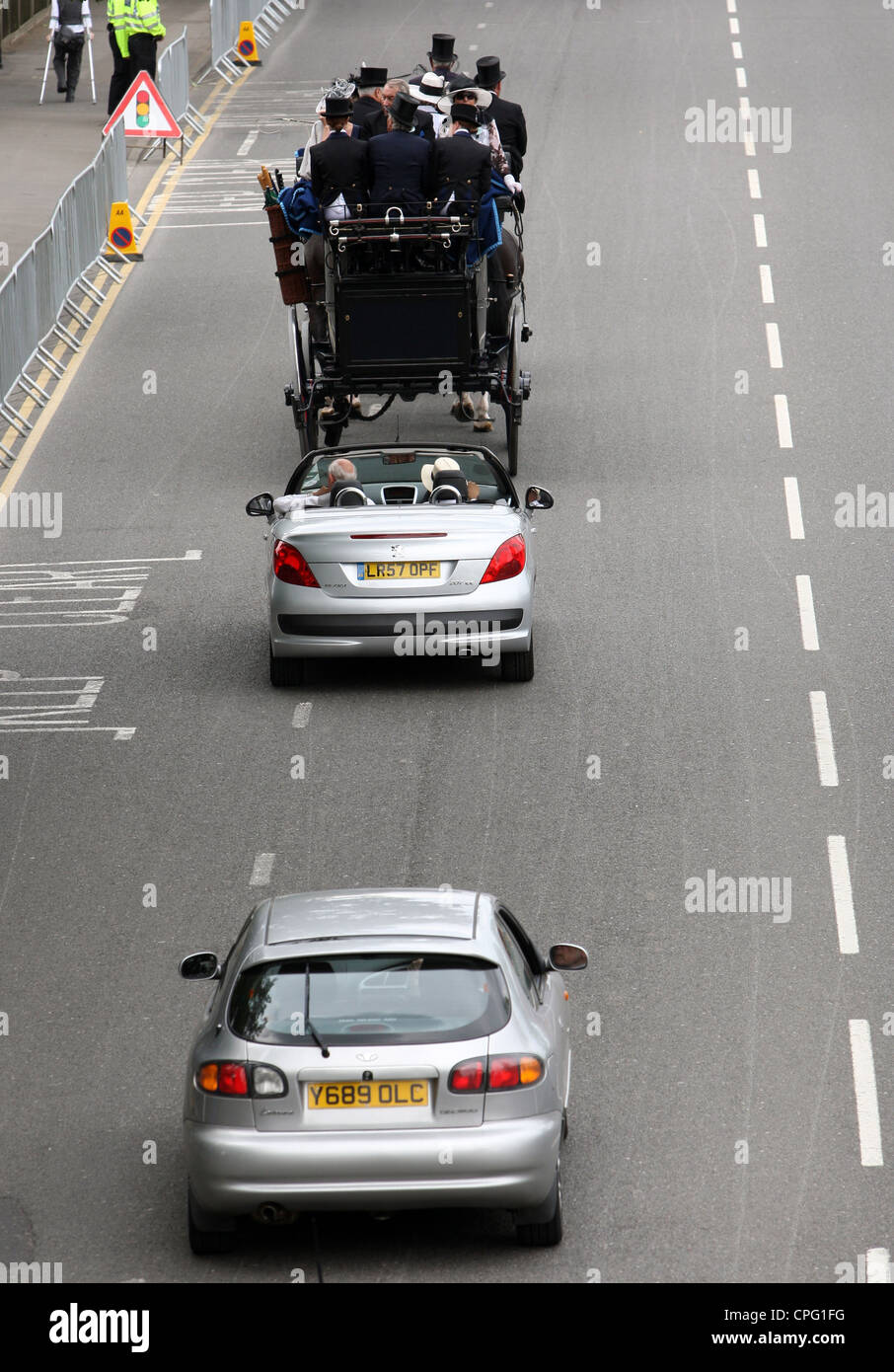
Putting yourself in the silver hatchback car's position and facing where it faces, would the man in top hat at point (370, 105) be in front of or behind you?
in front

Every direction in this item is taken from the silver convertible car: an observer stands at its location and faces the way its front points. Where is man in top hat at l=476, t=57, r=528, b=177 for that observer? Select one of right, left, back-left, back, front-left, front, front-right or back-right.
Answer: front

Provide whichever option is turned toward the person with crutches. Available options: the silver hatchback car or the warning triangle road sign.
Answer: the silver hatchback car

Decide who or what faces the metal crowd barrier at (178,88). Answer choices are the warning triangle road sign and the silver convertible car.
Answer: the silver convertible car

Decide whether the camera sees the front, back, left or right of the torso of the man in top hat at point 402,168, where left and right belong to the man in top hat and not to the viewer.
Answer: back

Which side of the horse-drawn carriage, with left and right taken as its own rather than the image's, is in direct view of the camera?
back

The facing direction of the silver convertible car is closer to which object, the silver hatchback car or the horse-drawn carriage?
the horse-drawn carriage

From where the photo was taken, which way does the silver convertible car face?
away from the camera

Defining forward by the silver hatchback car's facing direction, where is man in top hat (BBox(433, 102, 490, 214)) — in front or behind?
in front

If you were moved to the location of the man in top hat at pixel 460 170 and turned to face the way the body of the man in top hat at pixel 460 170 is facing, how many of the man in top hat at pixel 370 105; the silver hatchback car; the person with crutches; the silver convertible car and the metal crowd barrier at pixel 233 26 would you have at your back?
2

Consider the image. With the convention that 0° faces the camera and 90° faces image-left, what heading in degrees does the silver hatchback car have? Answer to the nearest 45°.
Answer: approximately 180°

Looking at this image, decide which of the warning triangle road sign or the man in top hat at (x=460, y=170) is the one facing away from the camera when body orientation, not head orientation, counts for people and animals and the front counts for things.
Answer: the man in top hat

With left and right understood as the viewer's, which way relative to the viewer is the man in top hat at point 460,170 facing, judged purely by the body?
facing away from the viewer

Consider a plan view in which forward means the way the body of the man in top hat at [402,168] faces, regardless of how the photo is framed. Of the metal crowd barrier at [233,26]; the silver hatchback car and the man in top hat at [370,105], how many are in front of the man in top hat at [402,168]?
2

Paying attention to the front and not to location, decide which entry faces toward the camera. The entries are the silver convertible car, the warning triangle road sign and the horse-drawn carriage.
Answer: the warning triangle road sign

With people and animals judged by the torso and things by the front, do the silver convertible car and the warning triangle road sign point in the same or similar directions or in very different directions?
very different directions
